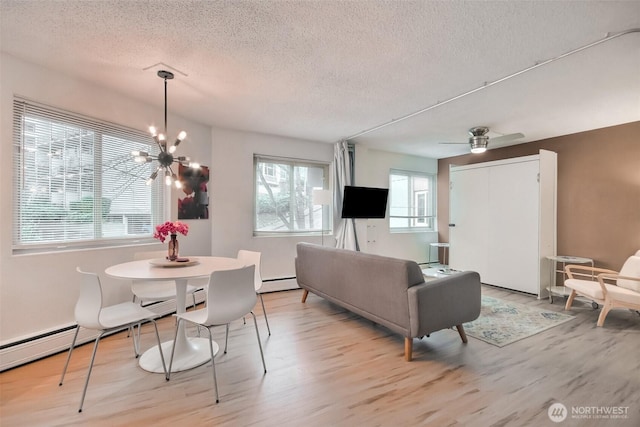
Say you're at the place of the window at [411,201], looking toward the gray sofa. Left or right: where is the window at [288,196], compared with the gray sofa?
right

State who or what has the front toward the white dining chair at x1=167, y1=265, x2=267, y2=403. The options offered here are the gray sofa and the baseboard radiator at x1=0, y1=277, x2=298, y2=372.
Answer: the baseboard radiator

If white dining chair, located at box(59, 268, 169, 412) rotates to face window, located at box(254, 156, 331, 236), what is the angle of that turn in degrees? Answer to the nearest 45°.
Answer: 0° — it already faces it

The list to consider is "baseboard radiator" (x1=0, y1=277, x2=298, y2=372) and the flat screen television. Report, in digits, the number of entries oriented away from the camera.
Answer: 0

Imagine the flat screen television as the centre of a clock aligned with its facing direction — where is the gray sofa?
The gray sofa is roughly at 1 o'clock from the flat screen television.

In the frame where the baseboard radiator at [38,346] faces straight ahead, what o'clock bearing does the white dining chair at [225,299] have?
The white dining chair is roughly at 12 o'clock from the baseboard radiator.

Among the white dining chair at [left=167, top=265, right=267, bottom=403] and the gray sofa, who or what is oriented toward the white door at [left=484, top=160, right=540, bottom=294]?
the gray sofa

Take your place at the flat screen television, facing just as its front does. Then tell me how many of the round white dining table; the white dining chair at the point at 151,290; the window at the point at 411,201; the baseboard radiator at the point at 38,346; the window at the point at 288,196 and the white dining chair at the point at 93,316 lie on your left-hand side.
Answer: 1

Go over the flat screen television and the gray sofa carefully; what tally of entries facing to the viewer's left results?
0

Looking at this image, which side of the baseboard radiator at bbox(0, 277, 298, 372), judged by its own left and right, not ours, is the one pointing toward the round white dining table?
front

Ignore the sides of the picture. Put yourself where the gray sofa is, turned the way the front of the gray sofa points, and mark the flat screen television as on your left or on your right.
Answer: on your left

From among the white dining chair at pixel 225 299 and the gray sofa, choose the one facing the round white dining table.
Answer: the white dining chair

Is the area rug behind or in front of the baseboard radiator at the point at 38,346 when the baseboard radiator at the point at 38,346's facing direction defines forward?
in front

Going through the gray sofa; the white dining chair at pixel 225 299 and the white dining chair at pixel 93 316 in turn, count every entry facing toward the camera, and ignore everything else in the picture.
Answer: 0

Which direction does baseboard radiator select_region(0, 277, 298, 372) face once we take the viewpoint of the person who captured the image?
facing the viewer and to the right of the viewer

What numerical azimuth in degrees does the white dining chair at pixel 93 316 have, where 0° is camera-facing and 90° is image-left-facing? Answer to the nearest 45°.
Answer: approximately 225°

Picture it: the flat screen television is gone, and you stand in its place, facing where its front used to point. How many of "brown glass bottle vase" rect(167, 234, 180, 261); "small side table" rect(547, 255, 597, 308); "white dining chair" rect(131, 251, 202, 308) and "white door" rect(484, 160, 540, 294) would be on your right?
2

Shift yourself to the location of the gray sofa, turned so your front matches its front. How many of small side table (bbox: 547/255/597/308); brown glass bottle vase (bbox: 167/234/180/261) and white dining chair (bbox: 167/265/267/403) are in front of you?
1

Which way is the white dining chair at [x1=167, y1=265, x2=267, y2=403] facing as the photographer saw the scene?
facing away from the viewer and to the left of the viewer
